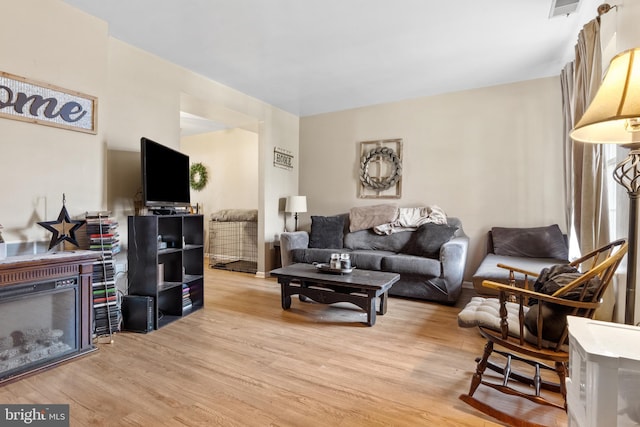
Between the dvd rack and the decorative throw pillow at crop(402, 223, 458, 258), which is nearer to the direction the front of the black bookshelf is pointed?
the decorative throw pillow

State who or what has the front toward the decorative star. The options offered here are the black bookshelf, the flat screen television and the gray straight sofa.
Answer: the gray straight sofa

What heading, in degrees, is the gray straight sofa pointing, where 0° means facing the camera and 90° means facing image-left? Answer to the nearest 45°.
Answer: approximately 45°
